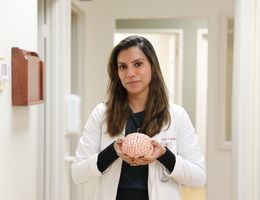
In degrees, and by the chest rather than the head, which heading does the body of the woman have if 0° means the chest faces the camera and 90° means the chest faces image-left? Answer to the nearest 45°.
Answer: approximately 0°
